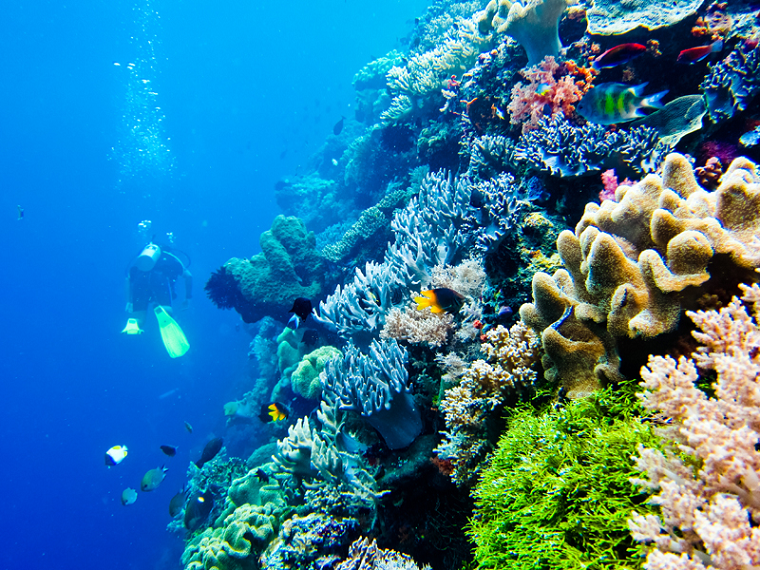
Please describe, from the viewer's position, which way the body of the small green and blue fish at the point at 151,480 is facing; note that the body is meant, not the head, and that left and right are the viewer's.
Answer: facing to the left of the viewer

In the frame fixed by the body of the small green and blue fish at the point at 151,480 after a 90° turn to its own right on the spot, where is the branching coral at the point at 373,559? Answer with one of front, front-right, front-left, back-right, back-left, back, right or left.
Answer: back

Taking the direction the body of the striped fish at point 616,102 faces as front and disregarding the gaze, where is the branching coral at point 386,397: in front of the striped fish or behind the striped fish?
in front

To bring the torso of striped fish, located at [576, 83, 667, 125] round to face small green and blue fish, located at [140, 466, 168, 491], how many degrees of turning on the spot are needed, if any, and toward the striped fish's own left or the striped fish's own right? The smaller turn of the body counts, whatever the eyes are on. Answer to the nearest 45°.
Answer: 0° — it already faces it
